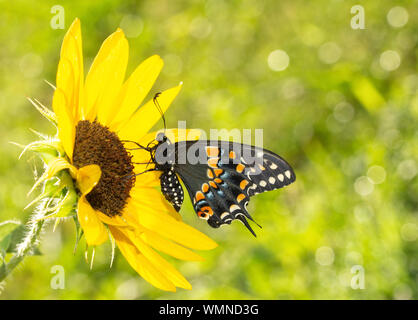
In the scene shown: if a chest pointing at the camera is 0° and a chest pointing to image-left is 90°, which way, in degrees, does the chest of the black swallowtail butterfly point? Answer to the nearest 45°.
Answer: approximately 90°
